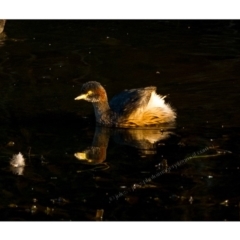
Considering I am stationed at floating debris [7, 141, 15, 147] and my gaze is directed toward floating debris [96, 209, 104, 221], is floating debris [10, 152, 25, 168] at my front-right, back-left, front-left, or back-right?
front-right

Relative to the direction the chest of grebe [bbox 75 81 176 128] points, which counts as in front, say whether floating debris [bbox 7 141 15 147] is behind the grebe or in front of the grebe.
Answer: in front

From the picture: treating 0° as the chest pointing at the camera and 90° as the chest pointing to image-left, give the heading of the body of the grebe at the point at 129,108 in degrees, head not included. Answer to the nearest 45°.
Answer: approximately 90°
